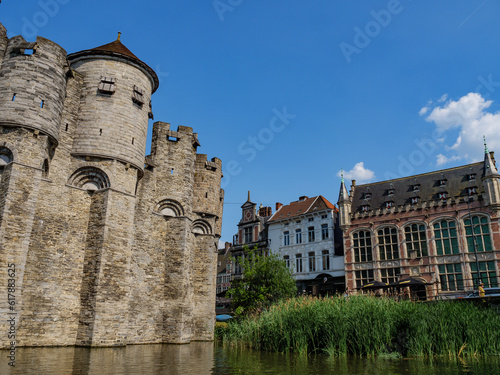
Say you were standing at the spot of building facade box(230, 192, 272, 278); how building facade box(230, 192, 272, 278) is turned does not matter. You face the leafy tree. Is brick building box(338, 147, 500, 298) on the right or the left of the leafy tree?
left

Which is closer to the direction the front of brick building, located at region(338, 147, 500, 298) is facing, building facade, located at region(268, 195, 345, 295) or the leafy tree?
the leafy tree

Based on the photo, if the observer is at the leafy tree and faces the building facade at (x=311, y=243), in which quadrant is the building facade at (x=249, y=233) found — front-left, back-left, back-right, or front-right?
front-left

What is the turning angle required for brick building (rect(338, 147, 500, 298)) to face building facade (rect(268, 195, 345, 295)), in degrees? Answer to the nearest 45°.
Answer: approximately 45° to its right

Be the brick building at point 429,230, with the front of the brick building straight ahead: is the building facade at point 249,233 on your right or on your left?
on your right

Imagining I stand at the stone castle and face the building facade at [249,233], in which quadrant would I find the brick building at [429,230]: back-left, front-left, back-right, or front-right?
front-right

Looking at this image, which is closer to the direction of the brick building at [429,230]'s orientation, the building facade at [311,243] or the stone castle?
the stone castle

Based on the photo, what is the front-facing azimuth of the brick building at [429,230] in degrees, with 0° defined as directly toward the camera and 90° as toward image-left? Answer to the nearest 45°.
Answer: approximately 45°

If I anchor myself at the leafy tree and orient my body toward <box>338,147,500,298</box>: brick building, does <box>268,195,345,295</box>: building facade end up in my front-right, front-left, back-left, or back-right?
front-left

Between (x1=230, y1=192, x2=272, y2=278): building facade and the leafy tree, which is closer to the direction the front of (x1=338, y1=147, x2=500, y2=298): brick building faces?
the leafy tree

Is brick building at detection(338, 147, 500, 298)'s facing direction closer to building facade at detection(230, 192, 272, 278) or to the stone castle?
the stone castle
